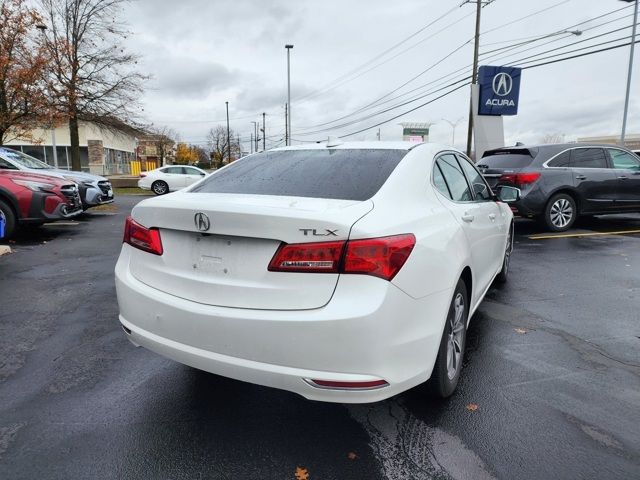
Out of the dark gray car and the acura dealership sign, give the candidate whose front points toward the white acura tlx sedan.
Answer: the acura dealership sign

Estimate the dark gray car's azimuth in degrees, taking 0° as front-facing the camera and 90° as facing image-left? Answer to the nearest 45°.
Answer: approximately 225°

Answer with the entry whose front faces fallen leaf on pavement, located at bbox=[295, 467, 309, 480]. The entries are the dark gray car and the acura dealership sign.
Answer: the acura dealership sign

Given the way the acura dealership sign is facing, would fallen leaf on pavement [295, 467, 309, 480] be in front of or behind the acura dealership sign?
in front

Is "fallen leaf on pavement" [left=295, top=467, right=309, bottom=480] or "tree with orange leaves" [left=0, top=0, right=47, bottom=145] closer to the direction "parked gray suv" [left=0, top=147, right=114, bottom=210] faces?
the fallen leaf on pavement

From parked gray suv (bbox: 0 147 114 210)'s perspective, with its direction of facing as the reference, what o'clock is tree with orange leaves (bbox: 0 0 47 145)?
The tree with orange leaves is roughly at 7 o'clock from the parked gray suv.

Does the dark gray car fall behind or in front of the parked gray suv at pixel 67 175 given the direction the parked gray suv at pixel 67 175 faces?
in front

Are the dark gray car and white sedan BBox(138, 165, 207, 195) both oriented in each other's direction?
no

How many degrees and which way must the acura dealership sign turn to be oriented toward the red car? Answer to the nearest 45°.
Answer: approximately 45° to its right

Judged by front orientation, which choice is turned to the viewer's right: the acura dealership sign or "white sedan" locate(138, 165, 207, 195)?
the white sedan

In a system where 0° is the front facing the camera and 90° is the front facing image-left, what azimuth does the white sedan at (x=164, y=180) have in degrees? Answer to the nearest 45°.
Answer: approximately 270°

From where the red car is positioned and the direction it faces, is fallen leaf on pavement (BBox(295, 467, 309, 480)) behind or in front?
in front

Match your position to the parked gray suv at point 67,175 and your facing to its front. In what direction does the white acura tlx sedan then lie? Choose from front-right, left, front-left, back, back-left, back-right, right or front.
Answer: front-right

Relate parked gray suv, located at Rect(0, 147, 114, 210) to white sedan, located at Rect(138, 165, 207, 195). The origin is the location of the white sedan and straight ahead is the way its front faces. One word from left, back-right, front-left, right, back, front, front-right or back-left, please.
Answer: right

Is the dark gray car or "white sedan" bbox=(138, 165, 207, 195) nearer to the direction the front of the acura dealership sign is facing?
the dark gray car

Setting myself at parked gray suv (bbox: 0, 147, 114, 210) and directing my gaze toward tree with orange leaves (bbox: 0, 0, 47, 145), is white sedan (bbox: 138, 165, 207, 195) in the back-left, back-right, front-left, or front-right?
front-right

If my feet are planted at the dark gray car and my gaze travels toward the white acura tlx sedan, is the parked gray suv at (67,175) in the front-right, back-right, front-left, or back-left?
front-right

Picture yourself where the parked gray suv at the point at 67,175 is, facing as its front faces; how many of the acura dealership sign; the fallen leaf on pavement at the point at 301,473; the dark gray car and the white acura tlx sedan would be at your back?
0

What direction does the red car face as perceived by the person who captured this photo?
facing the viewer and to the right of the viewer

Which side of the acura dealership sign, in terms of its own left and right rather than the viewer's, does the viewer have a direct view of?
front
